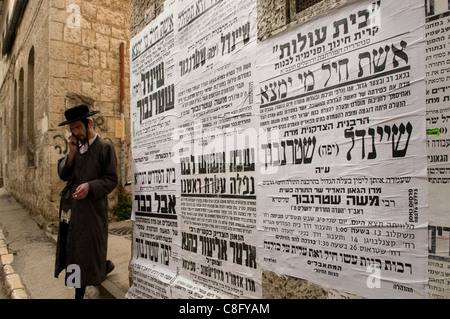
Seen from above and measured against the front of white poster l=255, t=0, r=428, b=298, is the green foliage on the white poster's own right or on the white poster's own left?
on the white poster's own right

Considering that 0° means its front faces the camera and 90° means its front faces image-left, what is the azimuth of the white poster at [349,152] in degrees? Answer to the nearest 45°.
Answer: approximately 45°

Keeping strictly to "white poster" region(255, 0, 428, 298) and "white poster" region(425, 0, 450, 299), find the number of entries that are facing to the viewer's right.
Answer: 0

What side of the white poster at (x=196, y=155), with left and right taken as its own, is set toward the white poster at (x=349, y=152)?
left

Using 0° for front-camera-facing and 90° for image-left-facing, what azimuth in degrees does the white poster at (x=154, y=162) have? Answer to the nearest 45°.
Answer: approximately 45°

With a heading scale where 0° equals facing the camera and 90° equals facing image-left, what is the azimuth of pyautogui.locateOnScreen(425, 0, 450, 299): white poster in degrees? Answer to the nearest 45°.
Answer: approximately 45°

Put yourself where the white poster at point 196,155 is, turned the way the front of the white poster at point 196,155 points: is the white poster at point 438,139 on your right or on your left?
on your left
